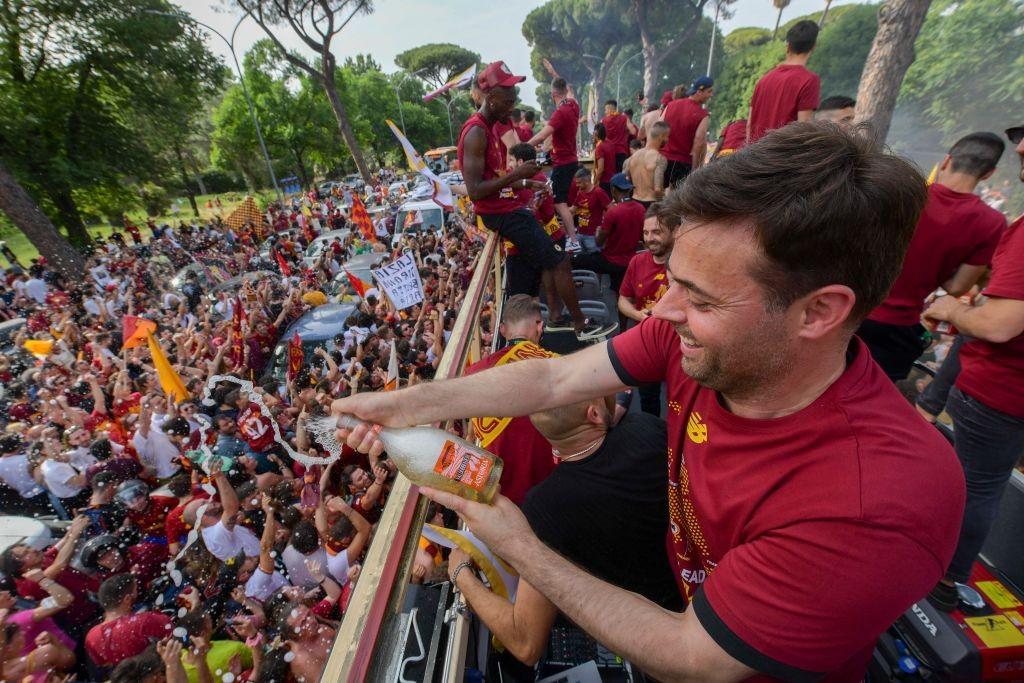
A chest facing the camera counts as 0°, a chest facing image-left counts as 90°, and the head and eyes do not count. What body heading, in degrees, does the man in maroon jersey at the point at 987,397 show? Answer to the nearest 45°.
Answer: approximately 90°

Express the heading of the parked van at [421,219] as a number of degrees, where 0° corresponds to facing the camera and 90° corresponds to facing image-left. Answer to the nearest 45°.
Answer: approximately 0°

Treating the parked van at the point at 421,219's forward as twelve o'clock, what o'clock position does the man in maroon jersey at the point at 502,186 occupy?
The man in maroon jersey is roughly at 12 o'clock from the parked van.

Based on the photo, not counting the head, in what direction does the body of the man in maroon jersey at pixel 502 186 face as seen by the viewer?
to the viewer's right

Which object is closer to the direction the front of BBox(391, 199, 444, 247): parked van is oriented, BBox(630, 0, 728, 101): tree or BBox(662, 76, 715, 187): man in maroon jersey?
the man in maroon jersey

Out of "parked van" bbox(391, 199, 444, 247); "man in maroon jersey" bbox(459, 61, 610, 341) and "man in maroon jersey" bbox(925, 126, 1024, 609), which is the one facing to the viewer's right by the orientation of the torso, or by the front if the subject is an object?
"man in maroon jersey" bbox(459, 61, 610, 341)

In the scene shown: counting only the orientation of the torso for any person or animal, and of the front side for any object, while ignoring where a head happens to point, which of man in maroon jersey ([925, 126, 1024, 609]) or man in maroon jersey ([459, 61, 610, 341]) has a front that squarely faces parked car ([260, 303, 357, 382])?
man in maroon jersey ([925, 126, 1024, 609])
